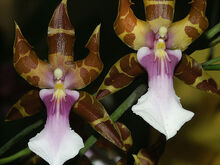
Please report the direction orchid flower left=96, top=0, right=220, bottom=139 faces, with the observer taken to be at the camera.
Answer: facing the viewer

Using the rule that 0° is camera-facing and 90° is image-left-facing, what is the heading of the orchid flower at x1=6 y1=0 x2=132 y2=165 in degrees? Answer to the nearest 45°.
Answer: approximately 0°

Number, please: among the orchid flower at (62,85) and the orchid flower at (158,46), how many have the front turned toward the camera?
2

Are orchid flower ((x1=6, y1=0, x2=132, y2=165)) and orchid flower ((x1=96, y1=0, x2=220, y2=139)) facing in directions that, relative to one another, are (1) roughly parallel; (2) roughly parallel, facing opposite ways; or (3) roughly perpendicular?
roughly parallel
